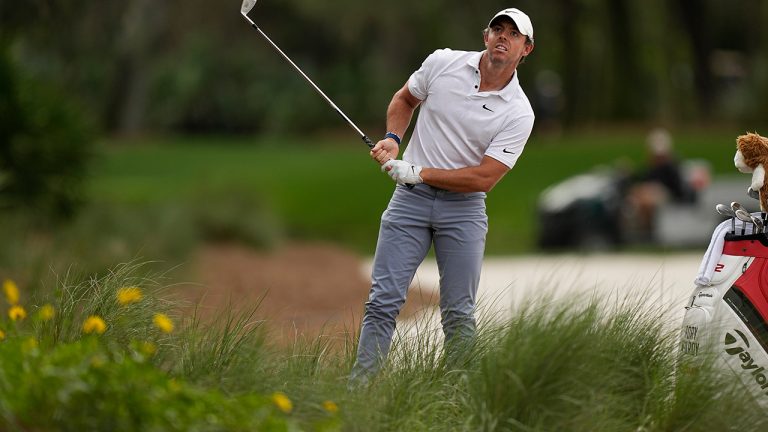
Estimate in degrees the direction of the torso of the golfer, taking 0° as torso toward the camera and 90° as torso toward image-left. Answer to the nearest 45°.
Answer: approximately 0°

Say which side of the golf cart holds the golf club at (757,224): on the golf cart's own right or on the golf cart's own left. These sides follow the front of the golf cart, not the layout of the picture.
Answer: on the golf cart's own left

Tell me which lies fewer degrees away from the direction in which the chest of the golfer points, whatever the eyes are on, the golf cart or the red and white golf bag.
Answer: the red and white golf bag

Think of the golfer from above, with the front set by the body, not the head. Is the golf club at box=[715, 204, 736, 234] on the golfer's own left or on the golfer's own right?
on the golfer's own left

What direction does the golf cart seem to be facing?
to the viewer's left

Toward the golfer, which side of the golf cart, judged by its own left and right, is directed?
left

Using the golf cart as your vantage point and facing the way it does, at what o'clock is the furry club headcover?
The furry club headcover is roughly at 9 o'clock from the golf cart.

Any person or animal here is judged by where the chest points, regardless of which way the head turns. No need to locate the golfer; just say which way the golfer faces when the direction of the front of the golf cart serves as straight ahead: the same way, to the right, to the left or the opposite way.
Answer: to the left

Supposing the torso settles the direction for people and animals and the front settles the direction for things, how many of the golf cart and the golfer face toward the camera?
1
